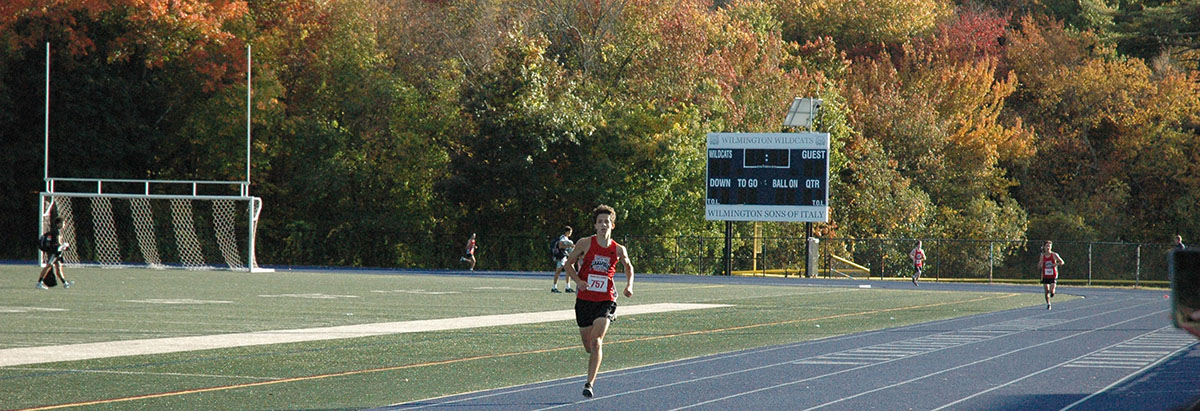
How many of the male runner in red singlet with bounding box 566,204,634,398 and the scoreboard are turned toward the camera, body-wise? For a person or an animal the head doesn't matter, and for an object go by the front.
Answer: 2

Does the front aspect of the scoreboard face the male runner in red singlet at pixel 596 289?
yes

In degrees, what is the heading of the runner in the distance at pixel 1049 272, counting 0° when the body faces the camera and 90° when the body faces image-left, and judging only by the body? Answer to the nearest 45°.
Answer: approximately 0°

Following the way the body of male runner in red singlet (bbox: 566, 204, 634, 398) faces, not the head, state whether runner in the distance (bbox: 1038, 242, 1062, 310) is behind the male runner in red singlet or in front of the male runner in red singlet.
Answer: behind

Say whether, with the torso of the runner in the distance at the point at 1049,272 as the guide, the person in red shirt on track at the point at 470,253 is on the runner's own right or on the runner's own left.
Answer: on the runner's own right

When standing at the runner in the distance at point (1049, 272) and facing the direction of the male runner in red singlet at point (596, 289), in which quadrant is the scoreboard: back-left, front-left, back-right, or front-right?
back-right

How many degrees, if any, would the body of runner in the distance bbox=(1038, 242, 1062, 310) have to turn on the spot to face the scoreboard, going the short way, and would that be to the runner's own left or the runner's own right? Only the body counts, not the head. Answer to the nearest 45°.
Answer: approximately 135° to the runner's own right

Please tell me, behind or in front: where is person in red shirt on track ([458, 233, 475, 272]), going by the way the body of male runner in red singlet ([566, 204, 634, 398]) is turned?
behind

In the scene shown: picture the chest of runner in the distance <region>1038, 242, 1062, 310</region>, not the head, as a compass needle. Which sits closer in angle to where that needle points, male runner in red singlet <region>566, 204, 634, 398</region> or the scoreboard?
the male runner in red singlet
